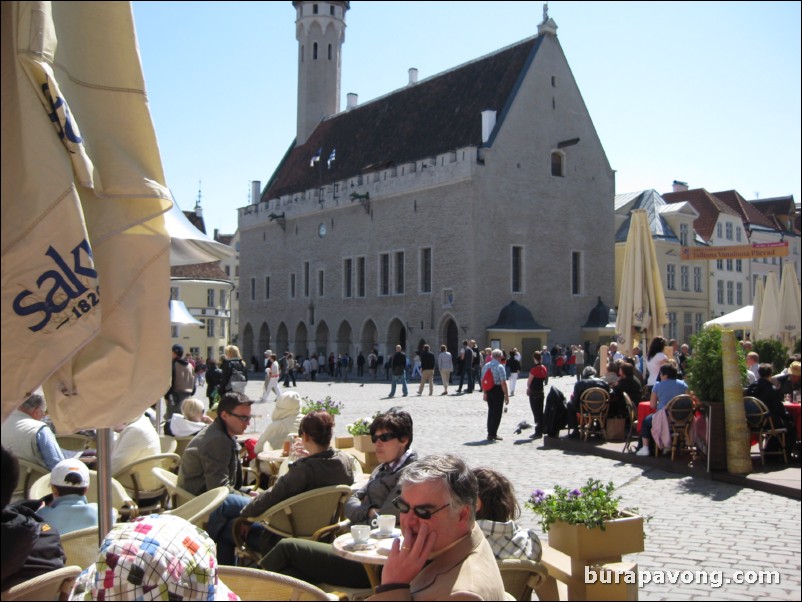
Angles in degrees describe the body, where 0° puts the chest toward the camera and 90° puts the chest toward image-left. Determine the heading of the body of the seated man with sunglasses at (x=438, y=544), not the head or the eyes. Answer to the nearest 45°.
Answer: approximately 45°

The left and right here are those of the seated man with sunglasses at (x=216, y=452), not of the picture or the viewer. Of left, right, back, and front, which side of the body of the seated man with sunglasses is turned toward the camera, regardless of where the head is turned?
right

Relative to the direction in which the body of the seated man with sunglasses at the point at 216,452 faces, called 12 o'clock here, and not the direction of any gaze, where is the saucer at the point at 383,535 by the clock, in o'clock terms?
The saucer is roughly at 2 o'clock from the seated man with sunglasses.

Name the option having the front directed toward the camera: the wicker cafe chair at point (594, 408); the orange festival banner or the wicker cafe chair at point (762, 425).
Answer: the orange festival banner

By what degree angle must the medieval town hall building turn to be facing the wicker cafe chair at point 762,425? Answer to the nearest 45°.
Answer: approximately 45° to its left

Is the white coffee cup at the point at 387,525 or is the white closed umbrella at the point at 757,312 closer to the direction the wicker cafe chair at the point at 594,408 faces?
the white closed umbrella

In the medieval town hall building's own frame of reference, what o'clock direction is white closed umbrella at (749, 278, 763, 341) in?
The white closed umbrella is roughly at 10 o'clock from the medieval town hall building.

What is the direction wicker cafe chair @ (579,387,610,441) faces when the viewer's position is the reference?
facing away from the viewer

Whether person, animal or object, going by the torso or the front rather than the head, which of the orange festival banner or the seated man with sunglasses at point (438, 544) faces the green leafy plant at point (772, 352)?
the orange festival banner

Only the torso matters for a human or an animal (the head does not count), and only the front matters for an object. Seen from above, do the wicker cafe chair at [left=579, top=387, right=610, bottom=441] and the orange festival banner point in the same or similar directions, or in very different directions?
very different directions

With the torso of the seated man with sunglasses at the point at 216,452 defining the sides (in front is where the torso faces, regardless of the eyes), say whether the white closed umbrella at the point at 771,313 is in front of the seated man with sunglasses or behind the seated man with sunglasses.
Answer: in front

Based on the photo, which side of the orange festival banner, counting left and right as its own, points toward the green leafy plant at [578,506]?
front

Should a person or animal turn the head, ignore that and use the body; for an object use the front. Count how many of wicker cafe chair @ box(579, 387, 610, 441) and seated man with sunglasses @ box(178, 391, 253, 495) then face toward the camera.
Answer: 0

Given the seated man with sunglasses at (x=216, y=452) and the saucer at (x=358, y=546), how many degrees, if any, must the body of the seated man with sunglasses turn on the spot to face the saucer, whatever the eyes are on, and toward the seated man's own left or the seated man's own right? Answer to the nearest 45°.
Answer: approximately 90° to the seated man's own right

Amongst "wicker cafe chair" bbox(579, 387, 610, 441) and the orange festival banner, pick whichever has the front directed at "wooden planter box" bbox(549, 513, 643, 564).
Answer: the orange festival banner
